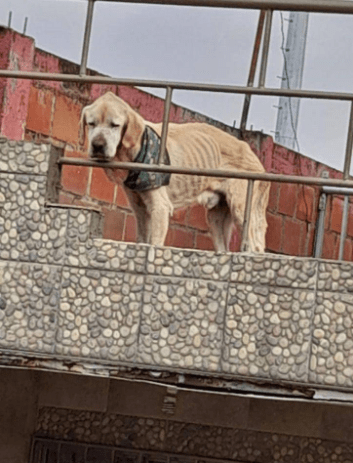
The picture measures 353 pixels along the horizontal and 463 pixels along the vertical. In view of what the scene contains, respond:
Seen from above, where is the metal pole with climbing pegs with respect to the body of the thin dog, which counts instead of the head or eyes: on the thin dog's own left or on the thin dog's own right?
on the thin dog's own right

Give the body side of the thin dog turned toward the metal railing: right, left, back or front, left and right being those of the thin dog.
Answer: left

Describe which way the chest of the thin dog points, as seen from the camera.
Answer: to the viewer's left
